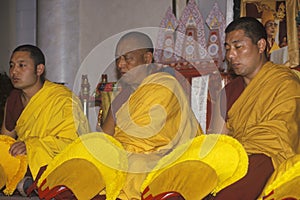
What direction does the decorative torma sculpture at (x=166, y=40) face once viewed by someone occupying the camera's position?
facing the viewer

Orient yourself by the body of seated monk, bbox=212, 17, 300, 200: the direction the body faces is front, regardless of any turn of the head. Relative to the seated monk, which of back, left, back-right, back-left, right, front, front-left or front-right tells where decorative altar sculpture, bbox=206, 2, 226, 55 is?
back-right

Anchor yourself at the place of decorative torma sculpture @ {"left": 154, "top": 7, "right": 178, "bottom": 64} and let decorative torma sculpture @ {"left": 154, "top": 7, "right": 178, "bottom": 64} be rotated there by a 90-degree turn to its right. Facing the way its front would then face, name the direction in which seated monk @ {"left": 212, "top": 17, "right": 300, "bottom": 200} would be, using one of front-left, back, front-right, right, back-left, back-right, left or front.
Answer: left

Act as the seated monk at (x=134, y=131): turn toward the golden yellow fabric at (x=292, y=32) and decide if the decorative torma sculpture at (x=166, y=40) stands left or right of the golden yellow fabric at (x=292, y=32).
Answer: left

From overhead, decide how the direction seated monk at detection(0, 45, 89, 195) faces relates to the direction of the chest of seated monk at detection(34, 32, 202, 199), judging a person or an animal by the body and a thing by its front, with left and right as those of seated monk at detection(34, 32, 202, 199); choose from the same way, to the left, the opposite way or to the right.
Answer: the same way

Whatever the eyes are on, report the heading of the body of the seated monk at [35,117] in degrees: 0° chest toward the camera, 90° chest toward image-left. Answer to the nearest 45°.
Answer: approximately 45°

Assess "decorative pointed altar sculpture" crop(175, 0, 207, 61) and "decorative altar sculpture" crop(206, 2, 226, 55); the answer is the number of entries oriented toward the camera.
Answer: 2

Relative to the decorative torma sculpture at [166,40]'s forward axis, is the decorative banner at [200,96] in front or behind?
in front

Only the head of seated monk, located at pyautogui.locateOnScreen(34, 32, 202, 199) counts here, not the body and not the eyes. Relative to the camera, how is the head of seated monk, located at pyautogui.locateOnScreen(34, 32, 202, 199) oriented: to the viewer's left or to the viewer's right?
to the viewer's left

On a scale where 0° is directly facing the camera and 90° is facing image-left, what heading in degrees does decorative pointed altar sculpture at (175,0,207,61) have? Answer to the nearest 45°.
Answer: approximately 0°

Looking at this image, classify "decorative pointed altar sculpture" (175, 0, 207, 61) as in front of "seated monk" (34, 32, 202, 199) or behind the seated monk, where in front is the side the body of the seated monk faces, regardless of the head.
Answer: behind

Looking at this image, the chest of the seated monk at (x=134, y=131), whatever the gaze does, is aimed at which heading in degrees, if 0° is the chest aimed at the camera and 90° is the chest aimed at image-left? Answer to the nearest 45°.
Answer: approximately 45°

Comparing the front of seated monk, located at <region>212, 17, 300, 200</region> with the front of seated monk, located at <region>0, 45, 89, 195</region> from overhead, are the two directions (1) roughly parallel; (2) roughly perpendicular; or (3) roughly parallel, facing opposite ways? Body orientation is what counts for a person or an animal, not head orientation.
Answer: roughly parallel

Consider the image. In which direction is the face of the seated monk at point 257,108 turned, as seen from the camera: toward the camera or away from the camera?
toward the camera
